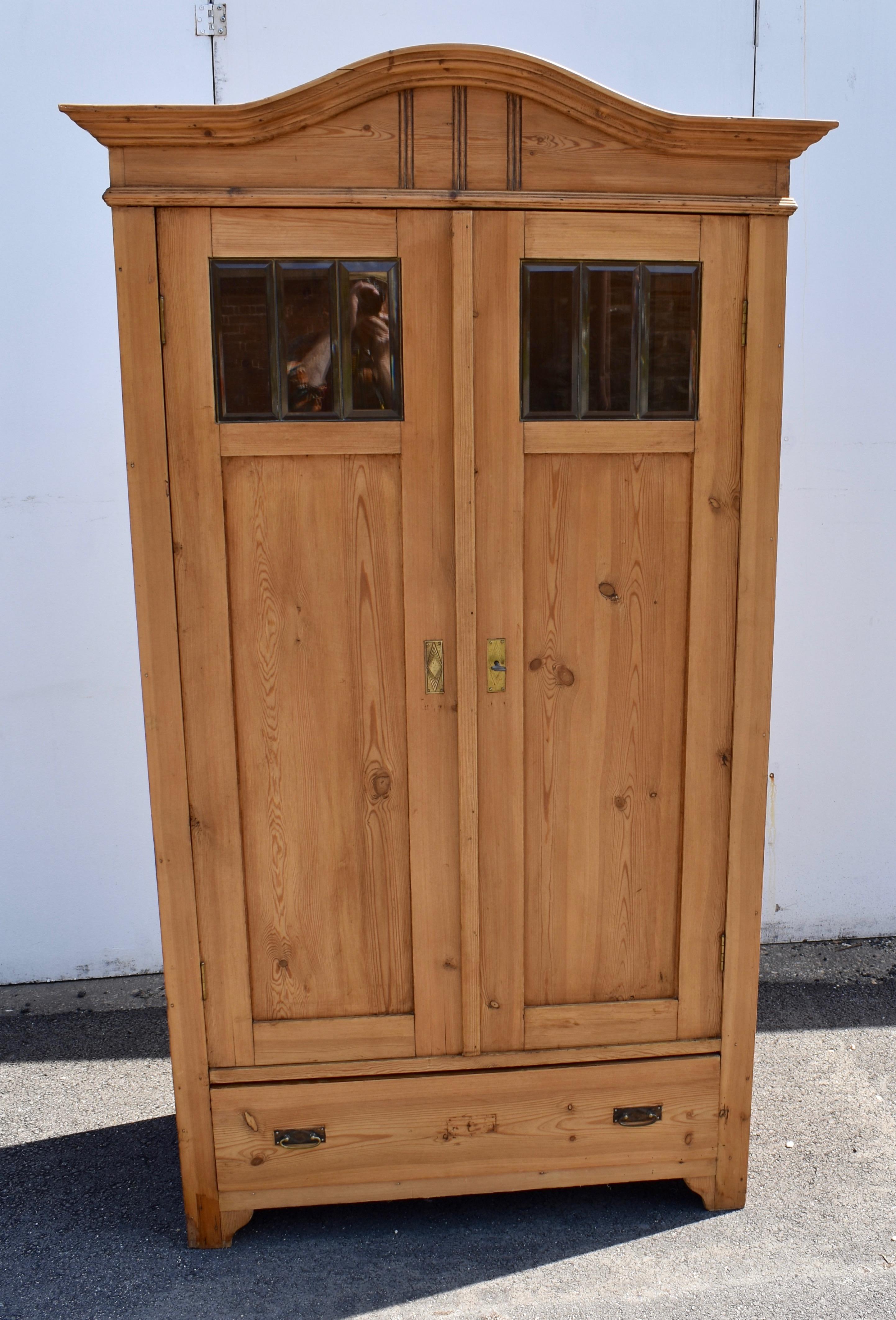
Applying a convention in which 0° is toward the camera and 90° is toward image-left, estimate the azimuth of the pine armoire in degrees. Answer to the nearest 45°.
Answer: approximately 0°
